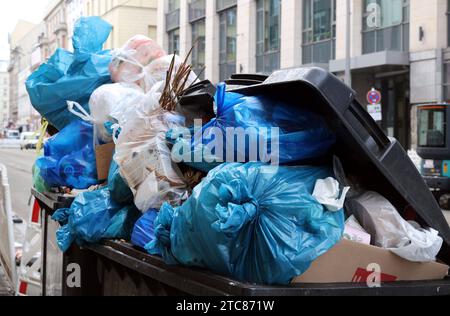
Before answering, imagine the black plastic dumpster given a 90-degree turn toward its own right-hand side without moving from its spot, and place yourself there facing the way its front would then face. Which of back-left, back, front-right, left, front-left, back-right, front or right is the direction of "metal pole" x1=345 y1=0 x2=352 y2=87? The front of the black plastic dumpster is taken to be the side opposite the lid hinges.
front-right

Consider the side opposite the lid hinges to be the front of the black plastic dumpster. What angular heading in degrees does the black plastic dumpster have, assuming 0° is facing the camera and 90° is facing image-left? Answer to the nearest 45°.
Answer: approximately 45°
